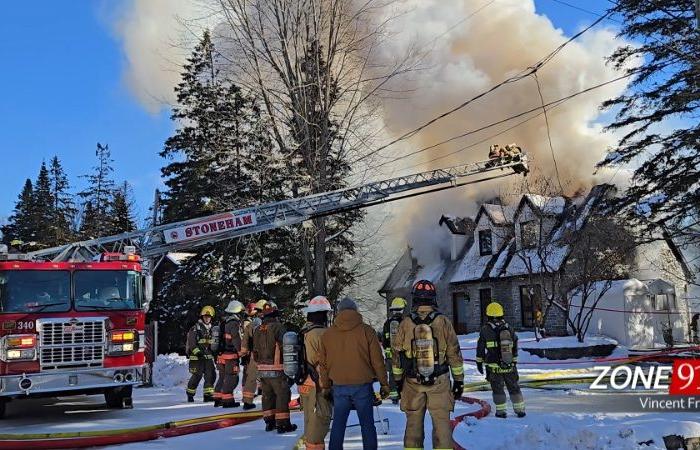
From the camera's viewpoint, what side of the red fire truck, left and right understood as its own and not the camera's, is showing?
front

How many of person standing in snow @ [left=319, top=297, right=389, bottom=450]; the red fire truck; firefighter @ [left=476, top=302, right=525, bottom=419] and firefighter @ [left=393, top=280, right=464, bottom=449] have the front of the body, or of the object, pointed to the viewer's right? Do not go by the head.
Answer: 0

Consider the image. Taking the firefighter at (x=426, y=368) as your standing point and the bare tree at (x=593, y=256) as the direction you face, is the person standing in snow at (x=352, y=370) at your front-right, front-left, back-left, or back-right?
back-left

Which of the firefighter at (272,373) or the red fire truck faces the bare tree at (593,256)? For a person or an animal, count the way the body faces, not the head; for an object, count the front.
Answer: the firefighter

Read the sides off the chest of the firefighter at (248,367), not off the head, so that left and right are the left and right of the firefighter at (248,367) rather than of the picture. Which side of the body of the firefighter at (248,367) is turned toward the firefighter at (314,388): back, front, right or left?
right

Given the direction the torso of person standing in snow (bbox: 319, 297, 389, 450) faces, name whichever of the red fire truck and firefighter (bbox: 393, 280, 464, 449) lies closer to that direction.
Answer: the red fire truck

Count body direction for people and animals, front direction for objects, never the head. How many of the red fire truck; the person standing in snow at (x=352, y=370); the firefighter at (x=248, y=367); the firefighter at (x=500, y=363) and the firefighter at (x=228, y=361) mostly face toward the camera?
1

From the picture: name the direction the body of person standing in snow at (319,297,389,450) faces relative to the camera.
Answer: away from the camera

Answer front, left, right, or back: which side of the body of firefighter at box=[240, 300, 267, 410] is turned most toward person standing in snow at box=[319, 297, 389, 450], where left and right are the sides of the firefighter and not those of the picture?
right

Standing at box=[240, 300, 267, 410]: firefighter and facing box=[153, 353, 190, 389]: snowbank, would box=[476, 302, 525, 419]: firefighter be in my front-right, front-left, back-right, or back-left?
back-right

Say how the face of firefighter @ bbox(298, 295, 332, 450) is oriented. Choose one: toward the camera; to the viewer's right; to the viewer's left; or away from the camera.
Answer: away from the camera

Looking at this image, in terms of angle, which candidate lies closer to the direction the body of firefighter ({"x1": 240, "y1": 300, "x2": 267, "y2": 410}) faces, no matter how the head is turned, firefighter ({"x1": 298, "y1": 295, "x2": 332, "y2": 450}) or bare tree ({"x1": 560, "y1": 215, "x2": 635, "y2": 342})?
the bare tree

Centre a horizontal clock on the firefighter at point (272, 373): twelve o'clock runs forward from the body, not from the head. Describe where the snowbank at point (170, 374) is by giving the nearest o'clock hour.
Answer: The snowbank is roughly at 10 o'clock from the firefighter.

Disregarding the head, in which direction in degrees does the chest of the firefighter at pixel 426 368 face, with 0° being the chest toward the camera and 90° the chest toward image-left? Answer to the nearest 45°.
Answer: approximately 180°
